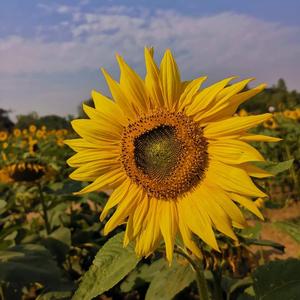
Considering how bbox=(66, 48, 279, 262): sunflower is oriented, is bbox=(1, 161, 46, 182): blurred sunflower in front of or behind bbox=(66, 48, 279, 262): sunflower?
behind

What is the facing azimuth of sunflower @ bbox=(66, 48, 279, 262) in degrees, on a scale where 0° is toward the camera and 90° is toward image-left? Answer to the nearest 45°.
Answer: approximately 0°

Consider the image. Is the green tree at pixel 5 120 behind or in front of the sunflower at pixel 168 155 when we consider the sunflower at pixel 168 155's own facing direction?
behind

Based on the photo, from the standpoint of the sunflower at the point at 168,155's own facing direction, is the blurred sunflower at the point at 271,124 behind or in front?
behind
